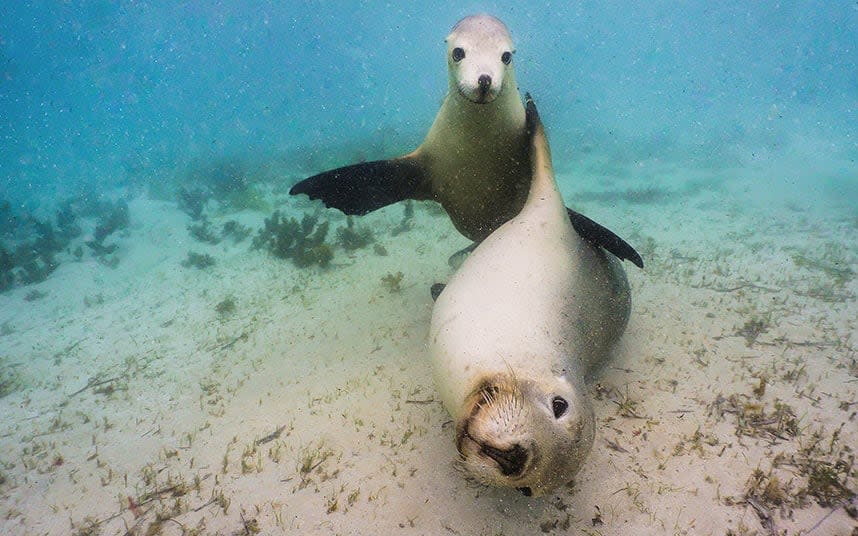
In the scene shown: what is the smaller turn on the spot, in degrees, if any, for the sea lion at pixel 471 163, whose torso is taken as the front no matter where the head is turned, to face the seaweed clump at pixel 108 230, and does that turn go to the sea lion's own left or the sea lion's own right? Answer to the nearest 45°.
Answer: approximately 135° to the sea lion's own right

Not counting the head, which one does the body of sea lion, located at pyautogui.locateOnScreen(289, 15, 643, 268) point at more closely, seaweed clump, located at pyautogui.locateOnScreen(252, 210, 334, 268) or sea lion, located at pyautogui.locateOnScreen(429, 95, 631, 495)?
the sea lion

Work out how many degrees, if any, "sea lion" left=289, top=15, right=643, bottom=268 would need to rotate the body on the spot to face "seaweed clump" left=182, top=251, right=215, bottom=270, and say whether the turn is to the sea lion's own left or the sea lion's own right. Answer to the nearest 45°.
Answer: approximately 135° to the sea lion's own right

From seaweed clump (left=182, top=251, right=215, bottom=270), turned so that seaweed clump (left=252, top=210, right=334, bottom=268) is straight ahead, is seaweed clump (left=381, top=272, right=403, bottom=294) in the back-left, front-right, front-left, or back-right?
front-right

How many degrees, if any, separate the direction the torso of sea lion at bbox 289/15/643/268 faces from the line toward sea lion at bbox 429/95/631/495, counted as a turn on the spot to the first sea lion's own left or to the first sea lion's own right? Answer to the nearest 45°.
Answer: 0° — it already faces it

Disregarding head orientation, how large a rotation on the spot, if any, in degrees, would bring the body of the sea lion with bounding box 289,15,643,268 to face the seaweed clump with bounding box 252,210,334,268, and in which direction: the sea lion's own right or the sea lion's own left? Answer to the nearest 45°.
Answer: approximately 135° to the sea lion's own right

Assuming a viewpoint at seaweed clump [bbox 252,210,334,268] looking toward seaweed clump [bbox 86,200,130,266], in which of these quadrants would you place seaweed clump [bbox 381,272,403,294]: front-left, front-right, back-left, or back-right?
back-left

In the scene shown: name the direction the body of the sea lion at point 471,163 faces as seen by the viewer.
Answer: toward the camera
